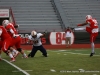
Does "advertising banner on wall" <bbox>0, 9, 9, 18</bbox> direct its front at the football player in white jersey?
yes

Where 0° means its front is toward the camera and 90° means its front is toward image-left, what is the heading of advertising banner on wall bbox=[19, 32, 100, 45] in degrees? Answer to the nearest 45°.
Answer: approximately 0°

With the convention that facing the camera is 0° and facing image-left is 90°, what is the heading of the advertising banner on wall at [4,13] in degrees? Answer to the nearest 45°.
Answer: approximately 0°

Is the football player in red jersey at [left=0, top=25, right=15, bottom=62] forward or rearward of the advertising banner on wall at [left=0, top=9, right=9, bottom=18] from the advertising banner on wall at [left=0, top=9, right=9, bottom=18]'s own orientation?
forward
